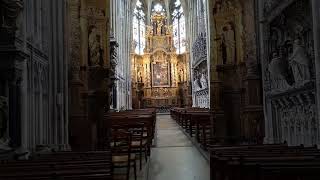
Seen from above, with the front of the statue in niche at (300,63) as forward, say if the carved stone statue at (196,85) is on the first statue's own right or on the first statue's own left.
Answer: on the first statue's own right

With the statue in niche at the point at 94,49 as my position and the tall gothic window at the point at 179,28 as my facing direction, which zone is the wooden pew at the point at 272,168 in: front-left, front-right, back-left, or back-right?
back-right

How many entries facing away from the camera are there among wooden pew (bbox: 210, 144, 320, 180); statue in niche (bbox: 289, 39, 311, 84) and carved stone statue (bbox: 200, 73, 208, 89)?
1

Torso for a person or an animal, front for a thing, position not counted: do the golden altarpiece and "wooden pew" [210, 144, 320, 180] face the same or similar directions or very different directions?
very different directions

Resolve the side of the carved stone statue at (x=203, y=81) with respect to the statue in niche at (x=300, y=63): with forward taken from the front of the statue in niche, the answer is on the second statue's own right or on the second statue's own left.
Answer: on the second statue's own right

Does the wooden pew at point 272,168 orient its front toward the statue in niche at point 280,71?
yes

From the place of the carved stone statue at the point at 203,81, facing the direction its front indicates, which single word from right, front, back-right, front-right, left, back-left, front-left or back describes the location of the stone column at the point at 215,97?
front-left

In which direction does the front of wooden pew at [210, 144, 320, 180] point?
away from the camera

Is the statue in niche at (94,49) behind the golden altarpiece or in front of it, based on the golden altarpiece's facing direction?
in front

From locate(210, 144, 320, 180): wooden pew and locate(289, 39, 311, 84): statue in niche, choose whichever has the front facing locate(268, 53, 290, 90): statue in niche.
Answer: the wooden pew

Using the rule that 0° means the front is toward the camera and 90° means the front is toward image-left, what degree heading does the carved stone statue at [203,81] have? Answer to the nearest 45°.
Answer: approximately 45°

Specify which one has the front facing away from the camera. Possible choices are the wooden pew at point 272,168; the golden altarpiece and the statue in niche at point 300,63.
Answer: the wooden pew
